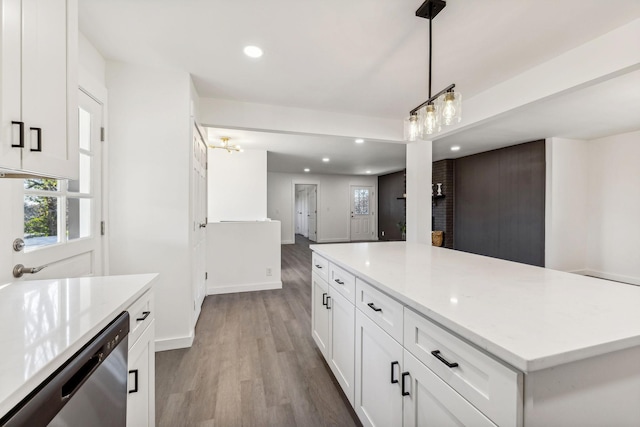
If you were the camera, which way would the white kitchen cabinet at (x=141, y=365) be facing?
facing to the right of the viewer

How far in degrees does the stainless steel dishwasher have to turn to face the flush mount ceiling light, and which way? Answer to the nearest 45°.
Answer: approximately 90° to its left

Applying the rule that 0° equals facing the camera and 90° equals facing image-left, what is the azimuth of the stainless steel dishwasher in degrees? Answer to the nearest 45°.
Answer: approximately 315°

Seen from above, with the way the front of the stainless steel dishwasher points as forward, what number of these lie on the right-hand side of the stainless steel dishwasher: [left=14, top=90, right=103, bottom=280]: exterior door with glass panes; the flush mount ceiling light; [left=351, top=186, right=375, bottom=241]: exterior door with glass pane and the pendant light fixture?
0

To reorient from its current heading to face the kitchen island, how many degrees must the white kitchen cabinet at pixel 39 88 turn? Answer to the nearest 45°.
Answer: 0° — it already faces it

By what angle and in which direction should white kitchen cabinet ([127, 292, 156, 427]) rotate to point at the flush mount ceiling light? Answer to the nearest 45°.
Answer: approximately 90° to its left

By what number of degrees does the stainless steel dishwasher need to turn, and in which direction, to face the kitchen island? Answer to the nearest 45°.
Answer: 0° — it already faces it

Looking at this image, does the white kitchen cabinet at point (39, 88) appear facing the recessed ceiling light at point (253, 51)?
no

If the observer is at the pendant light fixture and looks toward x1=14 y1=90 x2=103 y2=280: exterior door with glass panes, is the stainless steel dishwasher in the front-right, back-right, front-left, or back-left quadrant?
front-left

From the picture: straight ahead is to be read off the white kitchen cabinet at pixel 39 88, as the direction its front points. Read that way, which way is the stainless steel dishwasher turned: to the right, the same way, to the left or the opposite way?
the same way

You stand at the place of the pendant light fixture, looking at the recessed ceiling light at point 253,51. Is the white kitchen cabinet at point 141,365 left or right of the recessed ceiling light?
left

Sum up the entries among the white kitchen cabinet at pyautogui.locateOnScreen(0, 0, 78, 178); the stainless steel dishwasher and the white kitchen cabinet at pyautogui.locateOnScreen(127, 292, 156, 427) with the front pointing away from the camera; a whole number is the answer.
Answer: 0

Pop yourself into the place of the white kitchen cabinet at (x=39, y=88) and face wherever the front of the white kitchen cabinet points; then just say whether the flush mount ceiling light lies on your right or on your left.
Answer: on your left
